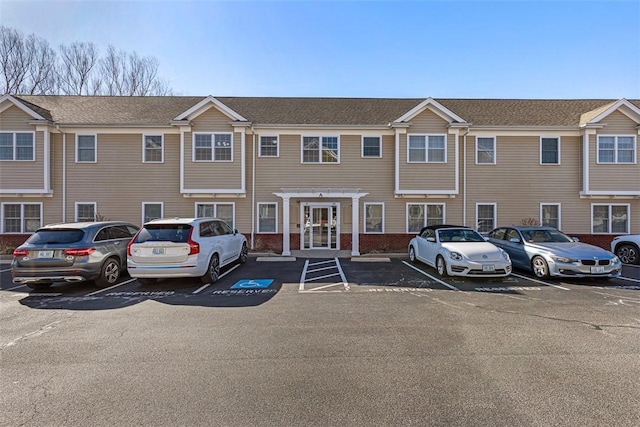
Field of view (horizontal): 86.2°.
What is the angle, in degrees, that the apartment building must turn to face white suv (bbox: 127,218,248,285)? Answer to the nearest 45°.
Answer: approximately 45° to its right

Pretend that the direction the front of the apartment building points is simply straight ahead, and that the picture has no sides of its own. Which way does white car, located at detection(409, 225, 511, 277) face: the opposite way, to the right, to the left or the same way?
the same way

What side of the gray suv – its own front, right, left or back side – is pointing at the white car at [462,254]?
right

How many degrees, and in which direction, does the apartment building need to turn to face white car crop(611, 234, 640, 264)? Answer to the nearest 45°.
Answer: approximately 90° to its left

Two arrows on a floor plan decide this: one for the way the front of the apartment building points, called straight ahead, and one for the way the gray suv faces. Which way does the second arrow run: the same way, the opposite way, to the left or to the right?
the opposite way

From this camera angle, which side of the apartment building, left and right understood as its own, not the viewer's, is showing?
front

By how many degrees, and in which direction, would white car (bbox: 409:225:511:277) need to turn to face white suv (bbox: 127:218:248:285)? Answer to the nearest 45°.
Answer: approximately 90° to its right

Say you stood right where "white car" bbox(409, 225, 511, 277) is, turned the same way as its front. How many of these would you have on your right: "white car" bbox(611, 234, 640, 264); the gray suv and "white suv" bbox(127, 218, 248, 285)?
2

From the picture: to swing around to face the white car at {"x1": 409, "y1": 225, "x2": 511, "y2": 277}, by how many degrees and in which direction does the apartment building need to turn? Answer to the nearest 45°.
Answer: approximately 45° to its left

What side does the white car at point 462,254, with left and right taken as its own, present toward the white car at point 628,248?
left

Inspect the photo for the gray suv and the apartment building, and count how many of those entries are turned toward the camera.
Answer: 1

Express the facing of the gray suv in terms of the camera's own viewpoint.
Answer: facing away from the viewer and to the right of the viewer

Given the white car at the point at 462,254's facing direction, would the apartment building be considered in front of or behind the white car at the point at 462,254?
behind

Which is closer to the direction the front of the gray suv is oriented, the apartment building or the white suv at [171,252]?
the apartment building

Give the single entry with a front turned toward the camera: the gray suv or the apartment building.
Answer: the apartment building

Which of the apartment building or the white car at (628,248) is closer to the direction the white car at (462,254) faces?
the white car
